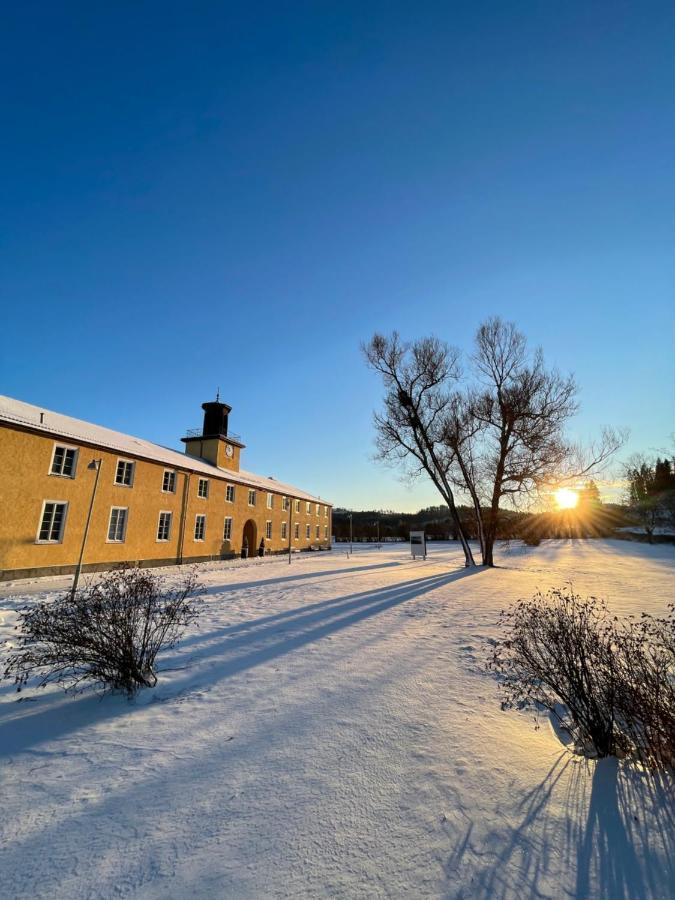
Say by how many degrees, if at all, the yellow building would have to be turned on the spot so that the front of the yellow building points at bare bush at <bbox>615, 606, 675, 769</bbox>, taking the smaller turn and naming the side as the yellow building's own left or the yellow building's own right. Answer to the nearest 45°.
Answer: approximately 45° to the yellow building's own right

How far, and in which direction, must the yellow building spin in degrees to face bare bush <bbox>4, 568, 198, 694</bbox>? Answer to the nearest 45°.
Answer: approximately 45° to its right

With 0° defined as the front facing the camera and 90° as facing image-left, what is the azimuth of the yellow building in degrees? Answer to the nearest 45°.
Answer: approximately 315°
